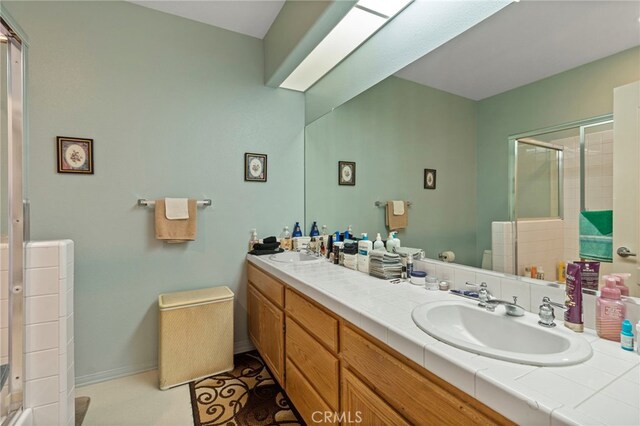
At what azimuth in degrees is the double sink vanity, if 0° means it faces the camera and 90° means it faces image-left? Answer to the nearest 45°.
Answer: approximately 45°

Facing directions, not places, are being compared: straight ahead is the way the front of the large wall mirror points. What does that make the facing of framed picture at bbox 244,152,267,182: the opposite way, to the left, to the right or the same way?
to the left

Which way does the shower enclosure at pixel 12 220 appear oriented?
to the viewer's right

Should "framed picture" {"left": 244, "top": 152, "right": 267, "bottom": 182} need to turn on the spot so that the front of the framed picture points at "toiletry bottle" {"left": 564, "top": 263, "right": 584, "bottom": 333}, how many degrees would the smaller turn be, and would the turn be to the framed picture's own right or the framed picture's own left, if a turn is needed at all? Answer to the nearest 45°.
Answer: approximately 45° to the framed picture's own left

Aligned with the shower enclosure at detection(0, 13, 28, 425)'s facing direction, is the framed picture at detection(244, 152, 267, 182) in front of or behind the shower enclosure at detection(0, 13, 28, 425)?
in front

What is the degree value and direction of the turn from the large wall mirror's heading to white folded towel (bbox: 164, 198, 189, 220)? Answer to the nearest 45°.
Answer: approximately 45° to its right
